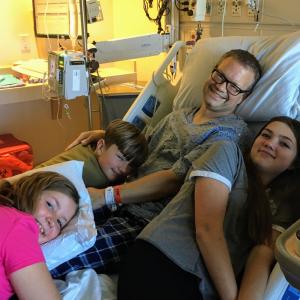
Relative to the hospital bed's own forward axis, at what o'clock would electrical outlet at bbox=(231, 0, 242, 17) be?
The electrical outlet is roughly at 5 o'clock from the hospital bed.

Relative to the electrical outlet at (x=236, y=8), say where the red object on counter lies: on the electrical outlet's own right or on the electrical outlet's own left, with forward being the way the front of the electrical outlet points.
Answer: on the electrical outlet's own right

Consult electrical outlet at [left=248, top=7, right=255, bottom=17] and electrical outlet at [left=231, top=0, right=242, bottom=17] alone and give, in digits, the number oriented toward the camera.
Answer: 2

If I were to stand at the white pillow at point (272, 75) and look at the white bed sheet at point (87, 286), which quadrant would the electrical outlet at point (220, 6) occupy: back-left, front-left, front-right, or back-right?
back-right

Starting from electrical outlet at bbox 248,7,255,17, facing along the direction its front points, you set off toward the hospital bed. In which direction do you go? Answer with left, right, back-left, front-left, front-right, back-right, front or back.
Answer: front

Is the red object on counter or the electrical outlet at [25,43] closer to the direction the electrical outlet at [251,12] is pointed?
the red object on counter

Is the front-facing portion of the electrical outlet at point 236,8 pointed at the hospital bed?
yes

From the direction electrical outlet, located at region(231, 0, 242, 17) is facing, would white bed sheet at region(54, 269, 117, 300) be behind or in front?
in front

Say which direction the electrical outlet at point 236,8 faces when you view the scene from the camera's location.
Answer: facing the viewer

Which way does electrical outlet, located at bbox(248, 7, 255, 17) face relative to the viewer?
toward the camera

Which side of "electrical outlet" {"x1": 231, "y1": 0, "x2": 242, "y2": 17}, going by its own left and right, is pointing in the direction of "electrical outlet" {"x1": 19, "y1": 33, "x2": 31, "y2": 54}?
right

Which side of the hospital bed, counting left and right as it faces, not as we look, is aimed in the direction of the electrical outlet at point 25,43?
right
